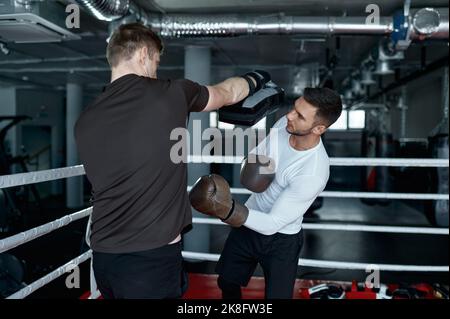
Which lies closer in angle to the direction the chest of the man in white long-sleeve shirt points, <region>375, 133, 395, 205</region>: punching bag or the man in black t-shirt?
the man in black t-shirt

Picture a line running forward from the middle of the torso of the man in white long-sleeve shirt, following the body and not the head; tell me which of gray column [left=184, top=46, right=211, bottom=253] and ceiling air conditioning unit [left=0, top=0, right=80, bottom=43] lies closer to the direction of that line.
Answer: the ceiling air conditioning unit

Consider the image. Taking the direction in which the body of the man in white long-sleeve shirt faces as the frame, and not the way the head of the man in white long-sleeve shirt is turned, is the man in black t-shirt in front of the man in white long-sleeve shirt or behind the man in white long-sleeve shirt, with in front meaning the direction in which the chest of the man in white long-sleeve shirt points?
in front

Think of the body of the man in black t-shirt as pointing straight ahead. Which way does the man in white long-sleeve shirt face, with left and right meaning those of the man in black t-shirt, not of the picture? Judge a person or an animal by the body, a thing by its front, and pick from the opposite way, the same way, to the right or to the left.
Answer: the opposite way

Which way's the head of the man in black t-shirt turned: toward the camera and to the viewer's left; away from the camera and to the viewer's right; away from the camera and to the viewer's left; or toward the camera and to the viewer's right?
away from the camera and to the viewer's right

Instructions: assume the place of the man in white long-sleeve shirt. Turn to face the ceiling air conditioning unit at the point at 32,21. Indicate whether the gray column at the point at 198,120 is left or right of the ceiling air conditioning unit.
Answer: right

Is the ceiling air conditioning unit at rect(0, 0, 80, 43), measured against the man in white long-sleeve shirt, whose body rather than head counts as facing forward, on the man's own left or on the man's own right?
on the man's own right

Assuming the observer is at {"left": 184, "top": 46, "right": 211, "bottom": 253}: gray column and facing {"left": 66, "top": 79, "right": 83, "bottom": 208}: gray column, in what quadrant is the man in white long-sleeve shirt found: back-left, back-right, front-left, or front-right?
back-left

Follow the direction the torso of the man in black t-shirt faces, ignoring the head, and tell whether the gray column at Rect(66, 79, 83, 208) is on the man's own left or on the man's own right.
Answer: on the man's own left

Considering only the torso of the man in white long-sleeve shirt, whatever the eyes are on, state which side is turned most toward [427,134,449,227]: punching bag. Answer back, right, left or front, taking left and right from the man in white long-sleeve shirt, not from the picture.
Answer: back

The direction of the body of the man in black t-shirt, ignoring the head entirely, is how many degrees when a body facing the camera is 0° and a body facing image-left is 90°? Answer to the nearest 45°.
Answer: approximately 225°
